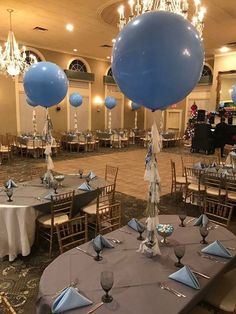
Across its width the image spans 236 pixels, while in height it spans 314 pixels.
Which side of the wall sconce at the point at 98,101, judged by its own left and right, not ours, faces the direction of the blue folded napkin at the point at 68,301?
front

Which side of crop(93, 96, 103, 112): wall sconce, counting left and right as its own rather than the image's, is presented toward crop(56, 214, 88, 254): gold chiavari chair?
front

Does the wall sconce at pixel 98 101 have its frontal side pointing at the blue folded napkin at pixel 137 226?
yes

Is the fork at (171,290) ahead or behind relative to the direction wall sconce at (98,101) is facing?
ahead

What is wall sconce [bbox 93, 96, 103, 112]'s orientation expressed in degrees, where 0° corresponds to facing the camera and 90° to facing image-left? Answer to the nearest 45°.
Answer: approximately 0°

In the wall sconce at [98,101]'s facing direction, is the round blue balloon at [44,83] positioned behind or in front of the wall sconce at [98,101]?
in front

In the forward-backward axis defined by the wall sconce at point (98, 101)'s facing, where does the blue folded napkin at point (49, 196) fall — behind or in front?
in front

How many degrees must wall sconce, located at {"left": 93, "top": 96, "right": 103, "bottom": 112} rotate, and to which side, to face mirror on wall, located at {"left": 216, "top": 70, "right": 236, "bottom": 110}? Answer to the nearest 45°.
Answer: approximately 90° to its left

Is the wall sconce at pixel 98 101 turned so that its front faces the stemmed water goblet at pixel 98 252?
yes
